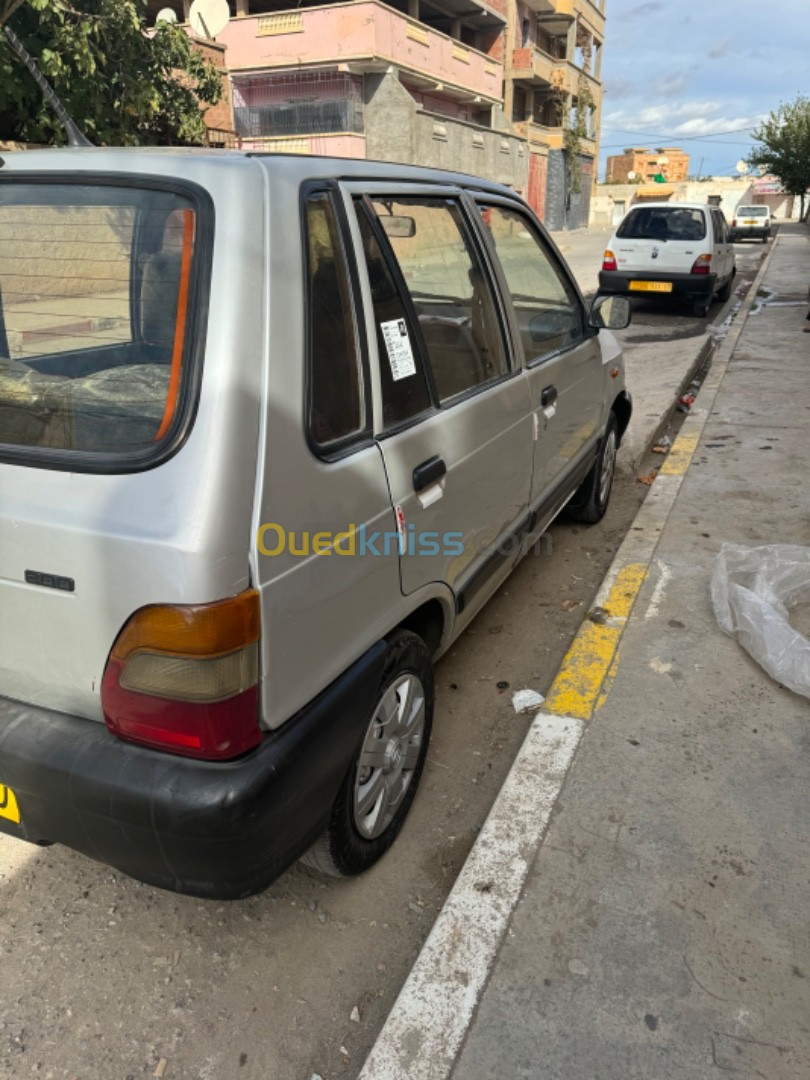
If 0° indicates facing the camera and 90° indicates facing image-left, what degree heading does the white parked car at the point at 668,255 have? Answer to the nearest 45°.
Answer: approximately 180°

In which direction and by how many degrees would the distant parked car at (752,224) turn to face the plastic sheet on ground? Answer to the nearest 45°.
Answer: approximately 180°

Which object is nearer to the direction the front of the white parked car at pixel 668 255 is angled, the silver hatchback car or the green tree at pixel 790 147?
the green tree

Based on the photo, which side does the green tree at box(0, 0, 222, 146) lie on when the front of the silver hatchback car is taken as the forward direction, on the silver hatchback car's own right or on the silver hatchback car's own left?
on the silver hatchback car's own left

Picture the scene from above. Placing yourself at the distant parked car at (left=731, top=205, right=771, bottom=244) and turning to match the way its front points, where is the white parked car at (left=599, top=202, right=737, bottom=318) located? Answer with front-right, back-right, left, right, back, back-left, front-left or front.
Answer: back

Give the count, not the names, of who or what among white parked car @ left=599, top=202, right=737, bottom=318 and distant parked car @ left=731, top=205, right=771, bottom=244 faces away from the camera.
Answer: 2

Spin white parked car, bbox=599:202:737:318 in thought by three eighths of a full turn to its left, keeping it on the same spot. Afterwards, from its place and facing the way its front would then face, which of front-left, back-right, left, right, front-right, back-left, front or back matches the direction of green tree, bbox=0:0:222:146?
front

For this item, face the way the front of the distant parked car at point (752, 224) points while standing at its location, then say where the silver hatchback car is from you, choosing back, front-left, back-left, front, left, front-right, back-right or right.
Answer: back

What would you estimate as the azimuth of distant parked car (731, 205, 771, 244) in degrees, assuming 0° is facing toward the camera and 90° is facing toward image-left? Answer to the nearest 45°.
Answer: approximately 180°

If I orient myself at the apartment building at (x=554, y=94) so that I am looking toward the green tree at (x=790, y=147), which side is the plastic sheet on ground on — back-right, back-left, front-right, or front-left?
back-right

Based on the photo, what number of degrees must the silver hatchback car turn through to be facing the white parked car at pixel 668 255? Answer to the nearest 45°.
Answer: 0° — it already faces it

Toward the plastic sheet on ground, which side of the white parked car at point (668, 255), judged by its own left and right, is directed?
back

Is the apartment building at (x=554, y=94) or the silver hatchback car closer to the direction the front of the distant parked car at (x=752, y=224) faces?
the apartment building

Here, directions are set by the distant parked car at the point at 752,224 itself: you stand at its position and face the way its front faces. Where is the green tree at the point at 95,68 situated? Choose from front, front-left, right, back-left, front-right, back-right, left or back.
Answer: back
